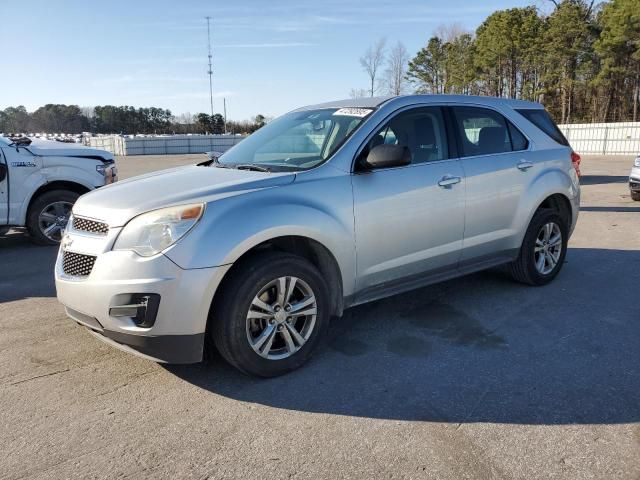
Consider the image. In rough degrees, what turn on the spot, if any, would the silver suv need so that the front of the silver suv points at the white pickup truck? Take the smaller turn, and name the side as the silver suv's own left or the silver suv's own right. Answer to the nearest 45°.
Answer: approximately 90° to the silver suv's own right

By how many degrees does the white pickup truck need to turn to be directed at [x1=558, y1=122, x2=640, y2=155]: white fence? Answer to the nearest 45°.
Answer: approximately 45° to its left

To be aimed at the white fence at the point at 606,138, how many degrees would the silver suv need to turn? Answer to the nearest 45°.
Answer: approximately 180°

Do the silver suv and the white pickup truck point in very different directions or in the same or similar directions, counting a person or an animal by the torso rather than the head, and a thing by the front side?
very different directions

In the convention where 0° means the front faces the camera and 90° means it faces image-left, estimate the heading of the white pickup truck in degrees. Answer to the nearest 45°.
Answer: approximately 270°

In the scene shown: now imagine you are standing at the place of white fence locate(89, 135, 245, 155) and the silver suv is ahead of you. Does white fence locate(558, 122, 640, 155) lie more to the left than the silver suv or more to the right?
left

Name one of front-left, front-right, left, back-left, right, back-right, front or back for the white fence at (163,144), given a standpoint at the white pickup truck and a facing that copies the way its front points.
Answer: left

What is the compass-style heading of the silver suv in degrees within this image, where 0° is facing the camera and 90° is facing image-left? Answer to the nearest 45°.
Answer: approximately 45°

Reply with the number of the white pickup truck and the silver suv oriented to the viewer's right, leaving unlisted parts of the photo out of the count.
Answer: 1
